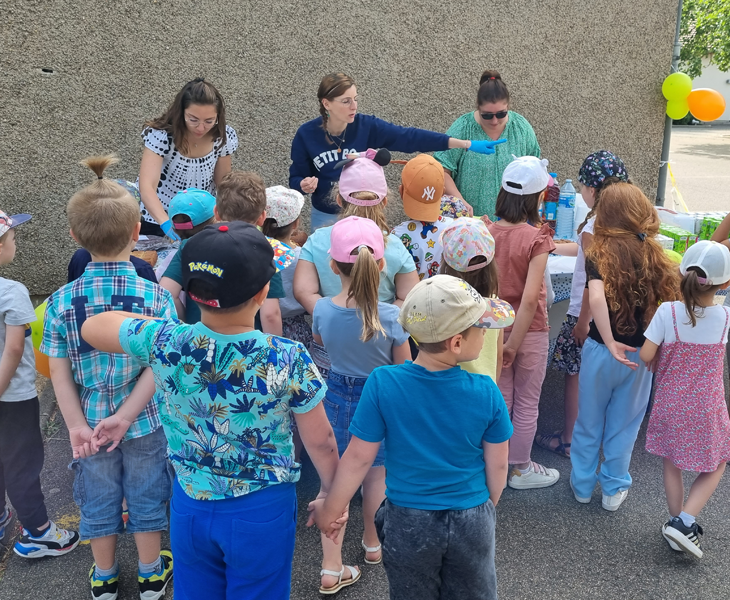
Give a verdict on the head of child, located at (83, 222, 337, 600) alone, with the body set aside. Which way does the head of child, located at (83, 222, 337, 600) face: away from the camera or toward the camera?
away from the camera

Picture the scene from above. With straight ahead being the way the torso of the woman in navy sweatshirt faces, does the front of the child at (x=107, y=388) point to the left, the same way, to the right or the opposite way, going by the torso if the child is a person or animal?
the opposite way

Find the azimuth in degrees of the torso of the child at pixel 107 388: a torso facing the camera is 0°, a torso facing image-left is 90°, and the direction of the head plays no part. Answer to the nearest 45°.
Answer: approximately 180°

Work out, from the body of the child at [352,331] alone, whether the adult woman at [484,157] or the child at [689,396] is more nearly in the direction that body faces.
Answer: the adult woman

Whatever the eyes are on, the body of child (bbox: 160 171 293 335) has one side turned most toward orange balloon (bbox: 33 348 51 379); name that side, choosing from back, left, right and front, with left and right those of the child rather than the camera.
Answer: left

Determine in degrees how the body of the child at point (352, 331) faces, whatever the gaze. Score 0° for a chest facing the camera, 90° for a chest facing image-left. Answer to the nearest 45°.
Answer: approximately 180°

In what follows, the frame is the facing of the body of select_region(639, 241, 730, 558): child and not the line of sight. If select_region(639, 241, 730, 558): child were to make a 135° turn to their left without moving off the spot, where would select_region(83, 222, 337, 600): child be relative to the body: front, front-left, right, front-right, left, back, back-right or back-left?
front

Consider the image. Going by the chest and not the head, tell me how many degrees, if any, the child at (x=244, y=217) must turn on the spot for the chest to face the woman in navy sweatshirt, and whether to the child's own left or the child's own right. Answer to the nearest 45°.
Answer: approximately 45° to the child's own right

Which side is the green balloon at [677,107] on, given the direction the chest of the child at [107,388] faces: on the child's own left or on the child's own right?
on the child's own right

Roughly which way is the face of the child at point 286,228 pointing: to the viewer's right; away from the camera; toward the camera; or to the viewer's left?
away from the camera

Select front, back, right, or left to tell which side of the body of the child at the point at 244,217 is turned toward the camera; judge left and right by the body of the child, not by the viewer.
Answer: back
